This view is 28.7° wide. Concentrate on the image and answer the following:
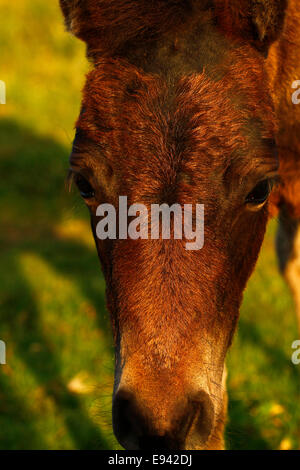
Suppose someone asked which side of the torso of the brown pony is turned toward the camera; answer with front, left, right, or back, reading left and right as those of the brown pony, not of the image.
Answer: front
